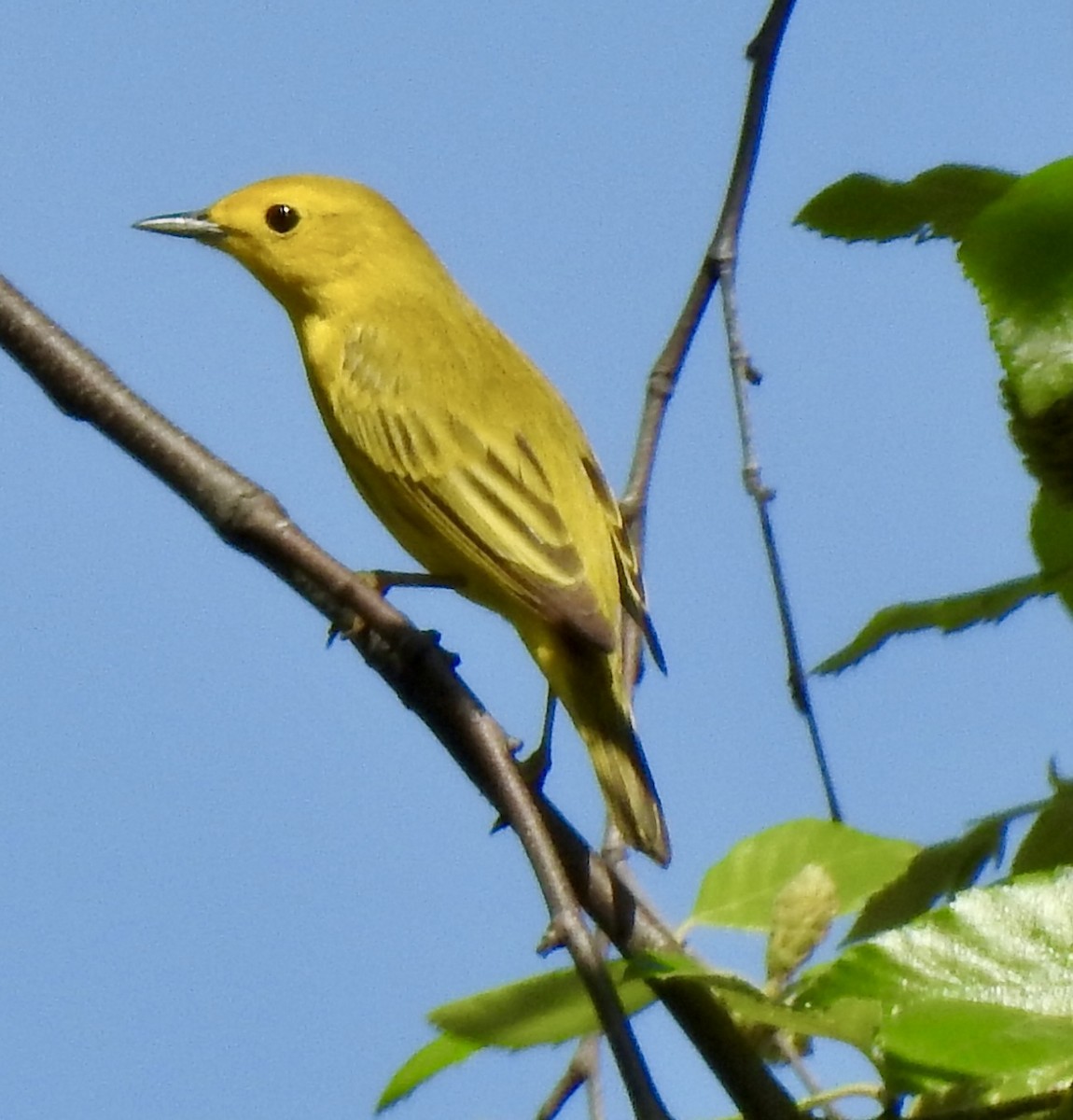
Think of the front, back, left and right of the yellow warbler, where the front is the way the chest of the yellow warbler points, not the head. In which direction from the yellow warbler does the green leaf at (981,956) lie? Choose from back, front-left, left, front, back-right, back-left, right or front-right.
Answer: back-left

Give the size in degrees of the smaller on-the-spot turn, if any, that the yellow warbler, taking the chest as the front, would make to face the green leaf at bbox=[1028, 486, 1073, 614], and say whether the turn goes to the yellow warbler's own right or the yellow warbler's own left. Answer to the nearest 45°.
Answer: approximately 135° to the yellow warbler's own left

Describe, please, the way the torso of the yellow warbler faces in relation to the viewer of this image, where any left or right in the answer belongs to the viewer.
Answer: facing away from the viewer and to the left of the viewer

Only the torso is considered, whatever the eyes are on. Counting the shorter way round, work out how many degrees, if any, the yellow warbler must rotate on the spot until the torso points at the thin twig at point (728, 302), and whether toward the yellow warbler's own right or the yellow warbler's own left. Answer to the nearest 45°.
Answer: approximately 180°

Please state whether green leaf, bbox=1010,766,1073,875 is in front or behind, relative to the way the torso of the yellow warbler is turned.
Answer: behind

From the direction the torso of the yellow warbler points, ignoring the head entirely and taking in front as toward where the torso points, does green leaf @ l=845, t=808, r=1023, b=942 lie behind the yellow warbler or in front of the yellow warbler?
behind

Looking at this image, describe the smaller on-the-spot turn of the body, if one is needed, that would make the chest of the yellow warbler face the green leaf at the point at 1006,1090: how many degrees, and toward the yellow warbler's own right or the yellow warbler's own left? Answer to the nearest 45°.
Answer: approximately 135° to the yellow warbler's own left
